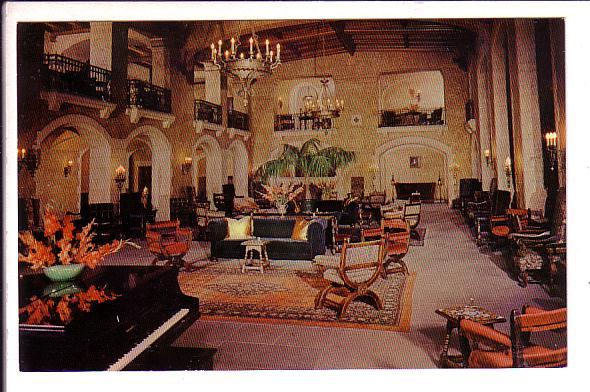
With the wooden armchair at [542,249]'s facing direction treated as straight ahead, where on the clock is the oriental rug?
The oriental rug is roughly at 11 o'clock from the wooden armchair.

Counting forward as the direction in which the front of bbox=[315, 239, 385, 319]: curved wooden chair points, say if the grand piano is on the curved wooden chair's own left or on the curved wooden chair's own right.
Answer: on the curved wooden chair's own left

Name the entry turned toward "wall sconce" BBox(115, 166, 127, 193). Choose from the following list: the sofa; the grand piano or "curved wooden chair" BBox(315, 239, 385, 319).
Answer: the curved wooden chair

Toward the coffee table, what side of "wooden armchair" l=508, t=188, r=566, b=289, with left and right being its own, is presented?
front

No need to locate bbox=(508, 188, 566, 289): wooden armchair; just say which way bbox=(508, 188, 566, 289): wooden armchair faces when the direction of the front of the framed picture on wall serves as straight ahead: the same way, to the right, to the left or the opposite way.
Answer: to the right

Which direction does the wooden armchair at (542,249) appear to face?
to the viewer's left

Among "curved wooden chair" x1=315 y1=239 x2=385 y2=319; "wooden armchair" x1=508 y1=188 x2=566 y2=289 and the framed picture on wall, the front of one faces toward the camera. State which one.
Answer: the framed picture on wall

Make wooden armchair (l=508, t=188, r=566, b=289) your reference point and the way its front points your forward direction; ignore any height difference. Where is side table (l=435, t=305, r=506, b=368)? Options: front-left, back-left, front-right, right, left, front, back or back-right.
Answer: left
